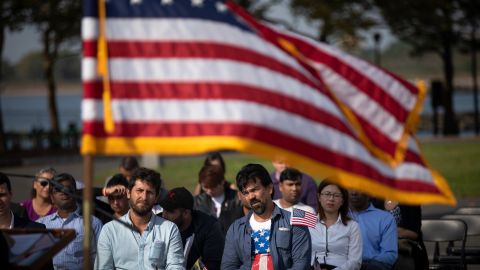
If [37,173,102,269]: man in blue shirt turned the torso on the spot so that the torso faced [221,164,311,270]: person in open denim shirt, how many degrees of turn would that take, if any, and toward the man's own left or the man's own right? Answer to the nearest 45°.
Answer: approximately 45° to the man's own left

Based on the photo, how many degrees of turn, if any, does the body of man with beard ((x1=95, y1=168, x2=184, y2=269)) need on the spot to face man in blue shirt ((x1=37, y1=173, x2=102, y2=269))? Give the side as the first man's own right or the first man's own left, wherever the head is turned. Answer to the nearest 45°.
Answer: approximately 135° to the first man's own right

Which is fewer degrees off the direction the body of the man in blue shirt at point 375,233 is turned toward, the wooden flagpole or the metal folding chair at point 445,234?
the wooden flagpole

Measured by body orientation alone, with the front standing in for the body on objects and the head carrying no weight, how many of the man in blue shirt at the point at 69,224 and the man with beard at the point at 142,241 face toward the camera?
2

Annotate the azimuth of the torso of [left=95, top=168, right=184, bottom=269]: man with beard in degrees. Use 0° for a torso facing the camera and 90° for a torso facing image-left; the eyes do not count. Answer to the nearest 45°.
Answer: approximately 0°

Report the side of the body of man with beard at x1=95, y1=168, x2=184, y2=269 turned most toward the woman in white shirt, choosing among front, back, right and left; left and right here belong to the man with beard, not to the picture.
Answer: left

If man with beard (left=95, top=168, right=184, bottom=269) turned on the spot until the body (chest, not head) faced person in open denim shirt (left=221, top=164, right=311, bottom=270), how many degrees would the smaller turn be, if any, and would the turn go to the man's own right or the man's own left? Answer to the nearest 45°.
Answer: approximately 90° to the man's own left

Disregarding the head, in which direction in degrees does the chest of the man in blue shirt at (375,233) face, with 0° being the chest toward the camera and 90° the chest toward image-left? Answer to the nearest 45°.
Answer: approximately 45°

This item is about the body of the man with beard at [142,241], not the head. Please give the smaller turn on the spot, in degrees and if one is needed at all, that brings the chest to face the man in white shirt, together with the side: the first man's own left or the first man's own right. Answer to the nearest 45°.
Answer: approximately 135° to the first man's own left

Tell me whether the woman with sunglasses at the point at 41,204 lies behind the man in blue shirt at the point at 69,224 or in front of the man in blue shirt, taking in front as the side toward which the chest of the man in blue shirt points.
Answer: behind
